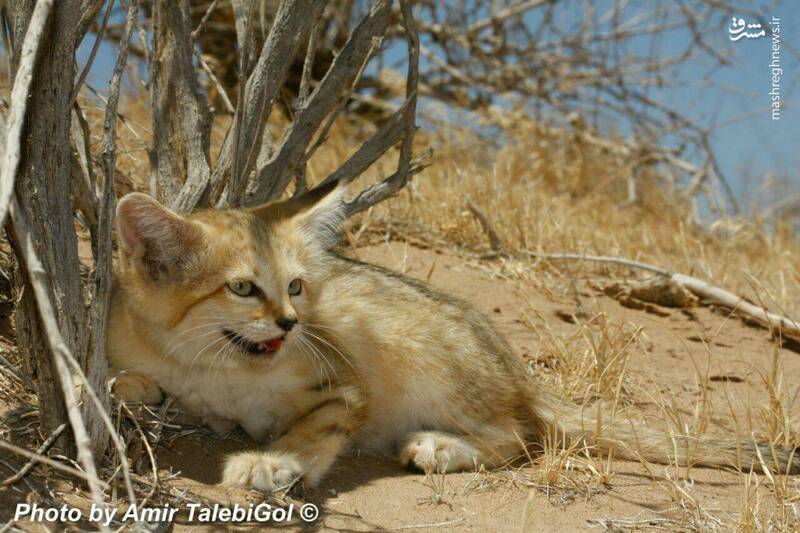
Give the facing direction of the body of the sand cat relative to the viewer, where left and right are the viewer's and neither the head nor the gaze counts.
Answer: facing the viewer and to the left of the viewer

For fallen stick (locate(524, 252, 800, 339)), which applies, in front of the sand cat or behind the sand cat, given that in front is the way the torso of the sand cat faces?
behind

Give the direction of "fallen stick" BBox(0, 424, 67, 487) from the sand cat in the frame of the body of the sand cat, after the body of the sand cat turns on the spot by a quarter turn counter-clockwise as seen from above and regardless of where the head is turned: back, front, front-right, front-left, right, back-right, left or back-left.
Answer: right
